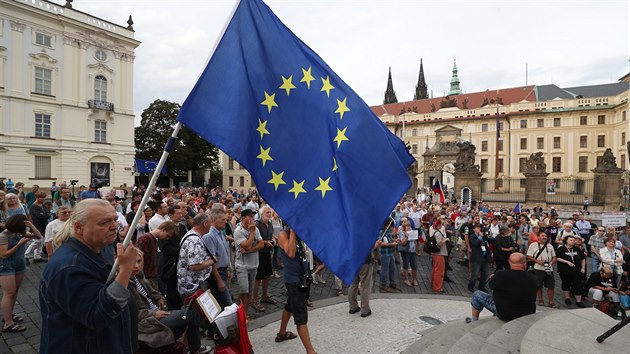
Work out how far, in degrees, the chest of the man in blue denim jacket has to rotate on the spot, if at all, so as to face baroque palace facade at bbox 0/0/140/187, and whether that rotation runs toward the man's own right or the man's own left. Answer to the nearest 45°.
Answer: approximately 90° to the man's own left

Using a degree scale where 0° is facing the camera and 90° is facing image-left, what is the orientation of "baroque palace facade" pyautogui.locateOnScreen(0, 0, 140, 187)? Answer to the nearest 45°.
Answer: approximately 315°

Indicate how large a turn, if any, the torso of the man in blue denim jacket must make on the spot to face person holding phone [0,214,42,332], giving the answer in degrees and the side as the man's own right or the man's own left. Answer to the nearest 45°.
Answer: approximately 90° to the man's own left

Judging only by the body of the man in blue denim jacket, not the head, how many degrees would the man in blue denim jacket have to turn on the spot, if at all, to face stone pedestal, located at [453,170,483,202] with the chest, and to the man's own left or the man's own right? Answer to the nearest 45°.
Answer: approximately 45° to the man's own left
